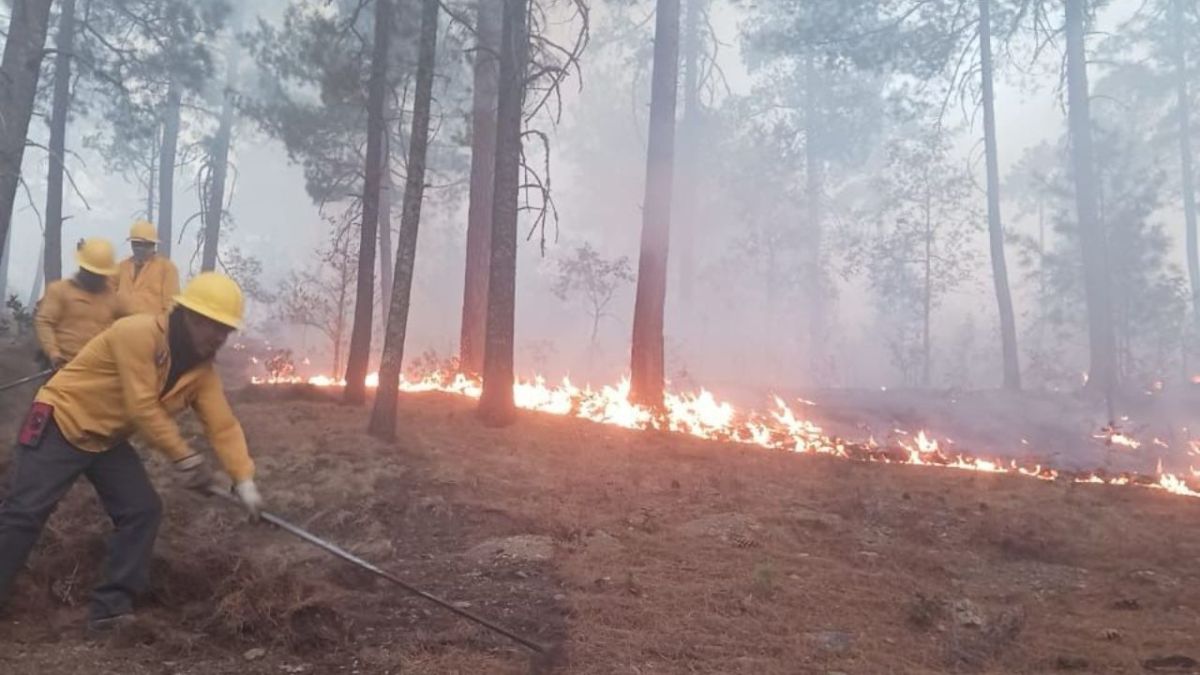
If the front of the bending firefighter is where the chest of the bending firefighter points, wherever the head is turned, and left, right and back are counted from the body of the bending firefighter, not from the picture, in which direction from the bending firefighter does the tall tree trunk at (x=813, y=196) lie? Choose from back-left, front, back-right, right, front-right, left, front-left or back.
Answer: left

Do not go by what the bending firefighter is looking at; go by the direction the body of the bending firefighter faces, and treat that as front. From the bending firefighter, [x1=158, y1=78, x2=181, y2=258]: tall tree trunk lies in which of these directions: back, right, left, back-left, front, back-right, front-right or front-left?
back-left

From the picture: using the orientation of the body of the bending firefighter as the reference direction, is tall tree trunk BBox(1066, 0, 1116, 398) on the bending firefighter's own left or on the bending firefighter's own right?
on the bending firefighter's own left

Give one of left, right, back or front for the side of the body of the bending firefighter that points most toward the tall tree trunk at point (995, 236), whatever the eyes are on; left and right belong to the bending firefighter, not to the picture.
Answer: left

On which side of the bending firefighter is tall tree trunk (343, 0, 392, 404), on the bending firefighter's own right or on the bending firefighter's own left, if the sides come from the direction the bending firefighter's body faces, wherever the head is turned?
on the bending firefighter's own left

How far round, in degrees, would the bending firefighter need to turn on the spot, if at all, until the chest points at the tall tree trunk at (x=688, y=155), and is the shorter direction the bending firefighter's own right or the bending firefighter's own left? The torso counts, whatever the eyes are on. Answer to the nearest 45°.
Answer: approximately 90° to the bending firefighter's own left

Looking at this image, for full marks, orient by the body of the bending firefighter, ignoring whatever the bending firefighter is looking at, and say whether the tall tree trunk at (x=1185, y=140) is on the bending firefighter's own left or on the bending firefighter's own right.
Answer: on the bending firefighter's own left

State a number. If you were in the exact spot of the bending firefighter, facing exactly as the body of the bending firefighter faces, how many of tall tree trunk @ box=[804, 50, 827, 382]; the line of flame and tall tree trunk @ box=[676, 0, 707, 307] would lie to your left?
3

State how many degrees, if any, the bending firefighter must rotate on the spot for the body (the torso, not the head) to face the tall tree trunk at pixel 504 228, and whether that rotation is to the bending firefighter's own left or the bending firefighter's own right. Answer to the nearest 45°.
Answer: approximately 90° to the bending firefighter's own left

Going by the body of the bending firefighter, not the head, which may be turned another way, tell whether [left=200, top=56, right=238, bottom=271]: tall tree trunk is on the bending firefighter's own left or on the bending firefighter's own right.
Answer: on the bending firefighter's own left

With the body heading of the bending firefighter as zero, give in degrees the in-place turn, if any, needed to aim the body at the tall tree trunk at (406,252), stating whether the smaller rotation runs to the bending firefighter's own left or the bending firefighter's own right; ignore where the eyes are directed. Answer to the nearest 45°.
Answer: approximately 90° to the bending firefighter's own left

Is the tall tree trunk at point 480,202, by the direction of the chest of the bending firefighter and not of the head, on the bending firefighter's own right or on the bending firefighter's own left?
on the bending firefighter's own left

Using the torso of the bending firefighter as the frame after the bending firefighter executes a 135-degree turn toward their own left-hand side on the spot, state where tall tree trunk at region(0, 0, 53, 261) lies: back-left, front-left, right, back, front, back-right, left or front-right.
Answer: front

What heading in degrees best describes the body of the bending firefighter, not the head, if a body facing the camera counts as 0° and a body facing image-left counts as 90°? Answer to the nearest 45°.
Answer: approximately 315°
